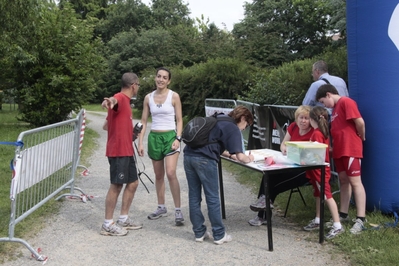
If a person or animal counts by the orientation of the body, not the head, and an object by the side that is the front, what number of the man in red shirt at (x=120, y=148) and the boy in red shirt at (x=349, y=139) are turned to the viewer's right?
1

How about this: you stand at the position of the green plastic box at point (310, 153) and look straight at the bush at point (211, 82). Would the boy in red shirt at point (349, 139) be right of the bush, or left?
right

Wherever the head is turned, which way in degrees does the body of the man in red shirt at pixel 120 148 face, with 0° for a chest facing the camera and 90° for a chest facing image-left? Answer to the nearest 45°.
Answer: approximately 270°

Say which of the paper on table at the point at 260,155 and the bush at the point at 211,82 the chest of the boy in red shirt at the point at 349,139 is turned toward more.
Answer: the paper on table

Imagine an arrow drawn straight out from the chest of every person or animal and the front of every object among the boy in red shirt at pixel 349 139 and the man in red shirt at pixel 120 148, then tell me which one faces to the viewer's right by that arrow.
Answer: the man in red shirt at pixel 120 148

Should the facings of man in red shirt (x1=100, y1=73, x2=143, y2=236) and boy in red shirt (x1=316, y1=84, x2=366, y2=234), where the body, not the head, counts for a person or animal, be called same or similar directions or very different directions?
very different directions

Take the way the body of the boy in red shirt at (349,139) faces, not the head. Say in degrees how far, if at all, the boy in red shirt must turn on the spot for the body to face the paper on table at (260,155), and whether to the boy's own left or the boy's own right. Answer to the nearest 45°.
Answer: approximately 45° to the boy's own right

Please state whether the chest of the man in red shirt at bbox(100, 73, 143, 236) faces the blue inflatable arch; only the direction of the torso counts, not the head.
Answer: yes

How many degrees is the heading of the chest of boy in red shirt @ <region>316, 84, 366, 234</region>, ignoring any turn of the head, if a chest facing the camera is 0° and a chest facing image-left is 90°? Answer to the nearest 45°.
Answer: approximately 45°

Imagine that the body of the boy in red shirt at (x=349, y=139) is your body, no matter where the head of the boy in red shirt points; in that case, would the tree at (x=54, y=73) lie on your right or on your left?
on your right

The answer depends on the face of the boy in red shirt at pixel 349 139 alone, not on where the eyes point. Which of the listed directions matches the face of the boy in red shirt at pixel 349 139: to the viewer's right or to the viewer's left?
to the viewer's left

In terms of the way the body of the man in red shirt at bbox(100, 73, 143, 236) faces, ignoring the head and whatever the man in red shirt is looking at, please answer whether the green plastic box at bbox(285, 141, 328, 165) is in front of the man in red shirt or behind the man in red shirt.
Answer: in front

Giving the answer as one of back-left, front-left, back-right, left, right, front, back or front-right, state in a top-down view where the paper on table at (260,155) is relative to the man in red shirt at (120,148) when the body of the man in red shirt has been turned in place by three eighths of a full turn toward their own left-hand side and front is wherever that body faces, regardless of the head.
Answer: back-right
